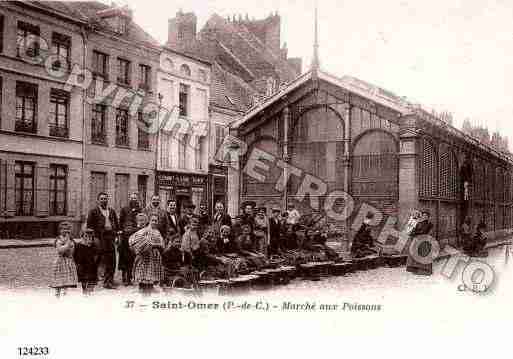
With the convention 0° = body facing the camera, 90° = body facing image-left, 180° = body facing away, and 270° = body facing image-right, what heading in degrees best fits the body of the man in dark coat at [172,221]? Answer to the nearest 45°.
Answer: approximately 0°

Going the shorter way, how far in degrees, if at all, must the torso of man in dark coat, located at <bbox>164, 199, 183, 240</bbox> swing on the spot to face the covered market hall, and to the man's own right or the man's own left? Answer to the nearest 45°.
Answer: approximately 135° to the man's own left

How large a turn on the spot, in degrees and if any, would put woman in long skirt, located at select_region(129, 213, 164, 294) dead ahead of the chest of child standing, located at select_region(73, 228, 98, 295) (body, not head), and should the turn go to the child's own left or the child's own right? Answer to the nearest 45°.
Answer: approximately 45° to the child's own left

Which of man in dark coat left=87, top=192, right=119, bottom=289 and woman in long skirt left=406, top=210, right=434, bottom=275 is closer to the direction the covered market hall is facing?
the man in dark coat

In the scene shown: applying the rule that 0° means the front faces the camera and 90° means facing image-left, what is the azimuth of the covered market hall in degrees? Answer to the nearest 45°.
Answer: approximately 45°

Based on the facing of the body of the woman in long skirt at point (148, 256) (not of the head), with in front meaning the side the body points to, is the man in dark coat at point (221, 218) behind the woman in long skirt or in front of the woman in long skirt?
behind

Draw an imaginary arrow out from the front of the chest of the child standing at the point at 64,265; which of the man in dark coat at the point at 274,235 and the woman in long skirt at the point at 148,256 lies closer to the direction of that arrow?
the woman in long skirt

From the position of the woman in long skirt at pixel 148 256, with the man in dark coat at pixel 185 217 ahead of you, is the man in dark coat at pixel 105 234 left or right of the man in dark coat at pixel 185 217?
left

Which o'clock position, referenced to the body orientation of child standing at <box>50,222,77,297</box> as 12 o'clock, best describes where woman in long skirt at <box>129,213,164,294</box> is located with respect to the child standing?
The woman in long skirt is roughly at 9 o'clock from the child standing.
